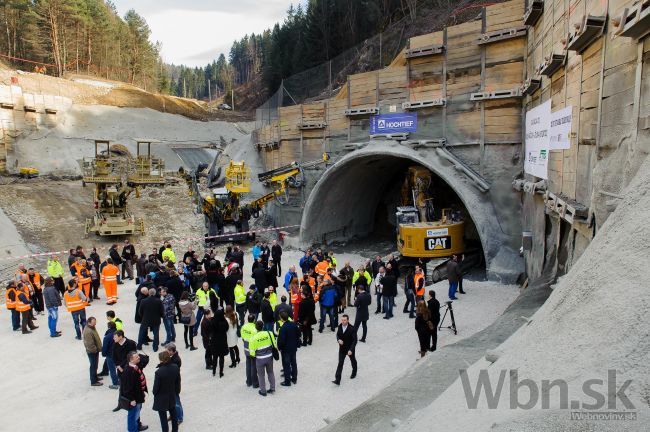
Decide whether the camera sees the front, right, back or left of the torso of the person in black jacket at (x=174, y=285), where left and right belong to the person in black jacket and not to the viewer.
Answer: back

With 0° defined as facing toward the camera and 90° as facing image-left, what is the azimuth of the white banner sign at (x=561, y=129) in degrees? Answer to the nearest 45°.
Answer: approximately 45°

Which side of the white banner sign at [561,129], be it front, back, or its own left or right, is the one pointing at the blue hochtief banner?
right

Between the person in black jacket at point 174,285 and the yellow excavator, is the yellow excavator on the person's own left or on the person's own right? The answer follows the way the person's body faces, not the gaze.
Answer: on the person's own right

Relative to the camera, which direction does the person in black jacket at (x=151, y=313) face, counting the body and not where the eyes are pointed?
away from the camera

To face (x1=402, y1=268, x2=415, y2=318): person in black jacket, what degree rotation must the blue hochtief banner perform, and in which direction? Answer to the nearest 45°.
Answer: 0° — it already faces them

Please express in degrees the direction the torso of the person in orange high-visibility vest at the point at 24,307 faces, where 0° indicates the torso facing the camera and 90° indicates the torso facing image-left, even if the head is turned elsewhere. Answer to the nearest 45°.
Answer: approximately 270°

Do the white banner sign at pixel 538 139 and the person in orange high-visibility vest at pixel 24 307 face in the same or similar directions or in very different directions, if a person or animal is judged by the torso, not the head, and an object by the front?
very different directions

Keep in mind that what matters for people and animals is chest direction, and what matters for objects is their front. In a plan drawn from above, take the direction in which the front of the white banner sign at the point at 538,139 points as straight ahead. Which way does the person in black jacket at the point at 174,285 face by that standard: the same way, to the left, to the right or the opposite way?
to the right

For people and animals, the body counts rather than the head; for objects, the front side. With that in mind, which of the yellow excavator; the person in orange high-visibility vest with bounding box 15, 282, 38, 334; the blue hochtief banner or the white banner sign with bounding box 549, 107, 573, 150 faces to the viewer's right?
the person in orange high-visibility vest

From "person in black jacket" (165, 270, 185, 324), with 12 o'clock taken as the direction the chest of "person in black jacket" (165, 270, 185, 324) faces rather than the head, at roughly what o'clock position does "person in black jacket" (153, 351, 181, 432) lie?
"person in black jacket" (153, 351, 181, 432) is roughly at 6 o'clock from "person in black jacket" (165, 270, 185, 324).
